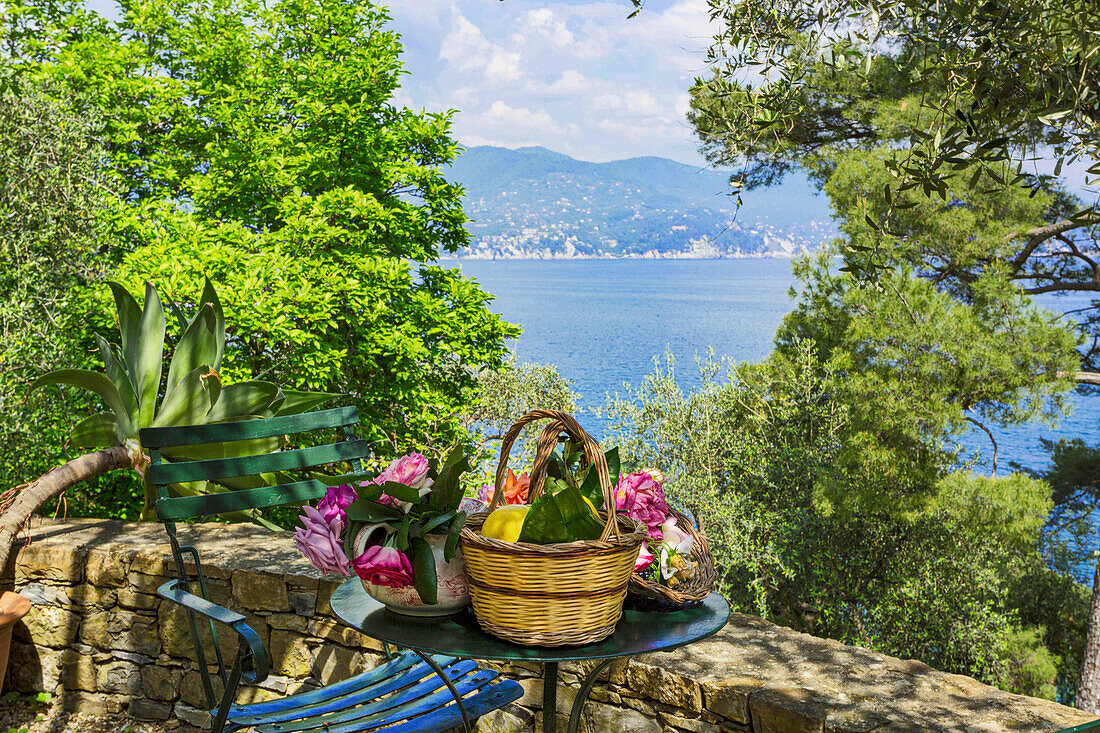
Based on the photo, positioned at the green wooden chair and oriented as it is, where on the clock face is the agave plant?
The agave plant is roughly at 7 o'clock from the green wooden chair.

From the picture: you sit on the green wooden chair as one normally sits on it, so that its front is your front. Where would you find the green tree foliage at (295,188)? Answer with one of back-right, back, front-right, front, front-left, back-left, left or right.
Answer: back-left
